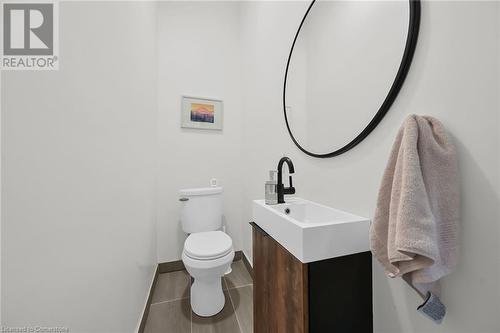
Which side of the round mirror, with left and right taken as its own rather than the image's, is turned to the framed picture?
right

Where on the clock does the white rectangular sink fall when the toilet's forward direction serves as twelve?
The white rectangular sink is roughly at 11 o'clock from the toilet.

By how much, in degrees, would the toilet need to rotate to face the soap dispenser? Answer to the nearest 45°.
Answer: approximately 45° to its left

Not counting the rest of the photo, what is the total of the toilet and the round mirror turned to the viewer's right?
0

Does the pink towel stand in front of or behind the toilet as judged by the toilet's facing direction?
in front

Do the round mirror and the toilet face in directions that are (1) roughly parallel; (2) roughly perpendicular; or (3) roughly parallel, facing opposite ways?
roughly perpendicular

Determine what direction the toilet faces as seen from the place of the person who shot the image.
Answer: facing the viewer

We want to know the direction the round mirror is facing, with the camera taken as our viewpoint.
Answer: facing the viewer and to the left of the viewer
